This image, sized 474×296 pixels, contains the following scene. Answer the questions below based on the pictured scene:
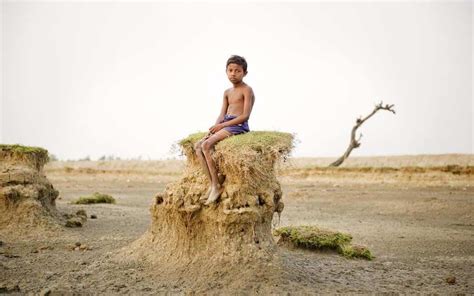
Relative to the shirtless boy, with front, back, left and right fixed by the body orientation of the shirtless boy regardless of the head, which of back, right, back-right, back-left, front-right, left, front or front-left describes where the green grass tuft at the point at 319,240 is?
back

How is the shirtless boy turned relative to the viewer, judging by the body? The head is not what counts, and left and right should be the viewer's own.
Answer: facing the viewer and to the left of the viewer

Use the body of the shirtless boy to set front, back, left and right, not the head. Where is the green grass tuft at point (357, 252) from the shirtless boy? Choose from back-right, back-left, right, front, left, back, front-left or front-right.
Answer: back

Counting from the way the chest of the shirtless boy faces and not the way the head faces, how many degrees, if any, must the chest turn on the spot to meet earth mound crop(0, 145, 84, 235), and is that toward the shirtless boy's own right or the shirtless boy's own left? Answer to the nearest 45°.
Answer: approximately 90° to the shirtless boy's own right

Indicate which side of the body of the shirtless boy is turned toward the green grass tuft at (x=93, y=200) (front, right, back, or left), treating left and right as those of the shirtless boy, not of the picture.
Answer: right
